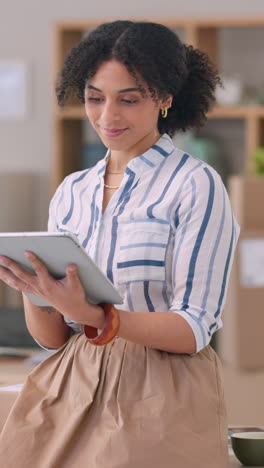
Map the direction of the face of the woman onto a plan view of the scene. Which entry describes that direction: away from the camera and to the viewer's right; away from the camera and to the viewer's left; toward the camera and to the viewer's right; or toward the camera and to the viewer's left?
toward the camera and to the viewer's left

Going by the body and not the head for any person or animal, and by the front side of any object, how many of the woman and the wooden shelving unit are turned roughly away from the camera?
0

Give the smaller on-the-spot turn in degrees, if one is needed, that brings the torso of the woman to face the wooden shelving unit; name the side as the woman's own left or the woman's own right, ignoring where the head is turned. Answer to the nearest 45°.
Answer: approximately 135° to the woman's own right

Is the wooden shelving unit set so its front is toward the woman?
yes

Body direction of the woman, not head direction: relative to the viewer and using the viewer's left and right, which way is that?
facing the viewer and to the left of the viewer

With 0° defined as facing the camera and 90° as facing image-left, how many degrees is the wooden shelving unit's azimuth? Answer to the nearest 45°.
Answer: approximately 0°
